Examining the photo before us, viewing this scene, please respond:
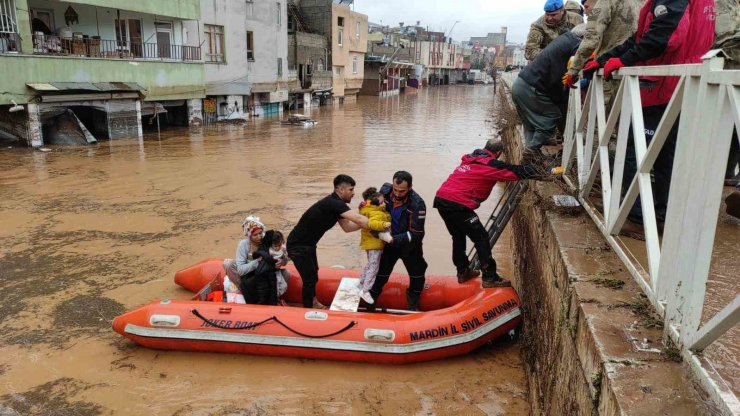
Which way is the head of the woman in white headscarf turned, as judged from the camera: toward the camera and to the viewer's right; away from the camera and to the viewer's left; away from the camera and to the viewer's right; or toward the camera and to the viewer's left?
toward the camera and to the viewer's right

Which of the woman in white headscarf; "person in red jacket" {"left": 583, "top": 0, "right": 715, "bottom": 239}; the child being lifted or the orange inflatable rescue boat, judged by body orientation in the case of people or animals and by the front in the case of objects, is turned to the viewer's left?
the person in red jacket

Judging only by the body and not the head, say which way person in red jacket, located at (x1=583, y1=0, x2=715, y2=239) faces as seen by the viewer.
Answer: to the viewer's left

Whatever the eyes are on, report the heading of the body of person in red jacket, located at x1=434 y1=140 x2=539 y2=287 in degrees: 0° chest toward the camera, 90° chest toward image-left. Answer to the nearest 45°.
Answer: approximately 225°
